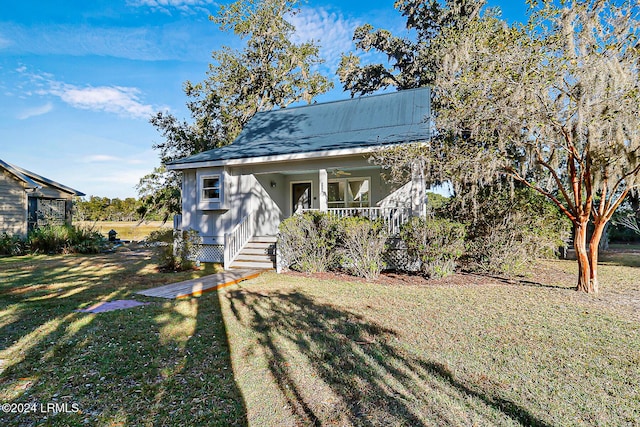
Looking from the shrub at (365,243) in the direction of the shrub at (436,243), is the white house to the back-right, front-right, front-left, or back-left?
back-left

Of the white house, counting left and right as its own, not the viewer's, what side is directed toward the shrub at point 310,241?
front

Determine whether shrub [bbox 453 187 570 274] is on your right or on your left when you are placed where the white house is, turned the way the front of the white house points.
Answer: on your left

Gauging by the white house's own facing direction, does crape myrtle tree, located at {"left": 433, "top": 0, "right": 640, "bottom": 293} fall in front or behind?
in front

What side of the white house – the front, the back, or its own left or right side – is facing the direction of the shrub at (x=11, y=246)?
right

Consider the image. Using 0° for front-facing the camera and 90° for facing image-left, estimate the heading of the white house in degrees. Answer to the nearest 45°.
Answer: approximately 0°

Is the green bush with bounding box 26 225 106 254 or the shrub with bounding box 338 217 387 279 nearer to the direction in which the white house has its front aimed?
the shrub

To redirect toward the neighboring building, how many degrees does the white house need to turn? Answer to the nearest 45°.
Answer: approximately 90° to its right

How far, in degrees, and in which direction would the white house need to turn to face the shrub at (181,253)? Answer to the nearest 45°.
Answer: approximately 45° to its right

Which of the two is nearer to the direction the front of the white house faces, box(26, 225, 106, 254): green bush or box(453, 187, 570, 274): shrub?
the shrub

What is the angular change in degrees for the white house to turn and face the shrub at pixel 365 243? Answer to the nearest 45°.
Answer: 0° — it already faces it
